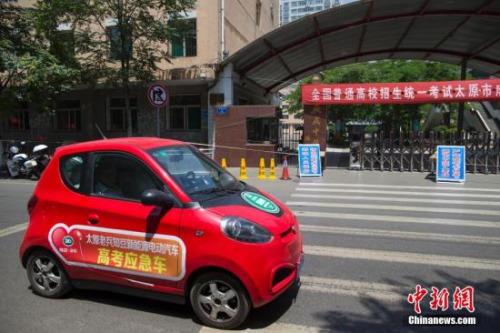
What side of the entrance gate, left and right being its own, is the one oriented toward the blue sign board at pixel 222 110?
right

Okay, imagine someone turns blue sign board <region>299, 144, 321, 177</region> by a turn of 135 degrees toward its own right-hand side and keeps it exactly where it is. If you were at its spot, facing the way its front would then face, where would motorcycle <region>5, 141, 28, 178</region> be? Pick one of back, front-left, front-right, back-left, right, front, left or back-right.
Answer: front-left

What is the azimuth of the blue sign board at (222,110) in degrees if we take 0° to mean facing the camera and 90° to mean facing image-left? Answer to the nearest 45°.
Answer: approximately 0°

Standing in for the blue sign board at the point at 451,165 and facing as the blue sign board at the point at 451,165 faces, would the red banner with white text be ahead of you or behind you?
behind

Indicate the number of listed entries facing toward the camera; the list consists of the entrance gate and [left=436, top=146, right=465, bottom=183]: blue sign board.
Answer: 2

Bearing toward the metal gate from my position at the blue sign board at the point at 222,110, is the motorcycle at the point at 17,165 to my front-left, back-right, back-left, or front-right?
back-right

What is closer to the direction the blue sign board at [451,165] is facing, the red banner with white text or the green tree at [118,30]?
the green tree

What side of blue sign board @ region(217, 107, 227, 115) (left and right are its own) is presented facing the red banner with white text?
left

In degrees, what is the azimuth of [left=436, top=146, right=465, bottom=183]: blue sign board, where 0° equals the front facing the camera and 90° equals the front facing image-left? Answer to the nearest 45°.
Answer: approximately 0°

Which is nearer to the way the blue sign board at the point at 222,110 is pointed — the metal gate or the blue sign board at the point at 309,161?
the blue sign board

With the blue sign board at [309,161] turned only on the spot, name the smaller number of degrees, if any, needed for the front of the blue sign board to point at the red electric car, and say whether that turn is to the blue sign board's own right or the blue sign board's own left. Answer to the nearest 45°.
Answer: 0° — it already faces it
